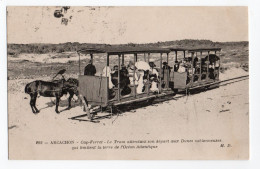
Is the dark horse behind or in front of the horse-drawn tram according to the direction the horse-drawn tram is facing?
in front

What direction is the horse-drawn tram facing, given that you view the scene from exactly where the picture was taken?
facing the viewer and to the left of the viewer

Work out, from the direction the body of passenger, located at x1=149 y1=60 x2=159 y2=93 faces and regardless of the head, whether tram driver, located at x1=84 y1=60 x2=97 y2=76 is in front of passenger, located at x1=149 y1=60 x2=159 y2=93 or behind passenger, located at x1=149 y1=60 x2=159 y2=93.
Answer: in front

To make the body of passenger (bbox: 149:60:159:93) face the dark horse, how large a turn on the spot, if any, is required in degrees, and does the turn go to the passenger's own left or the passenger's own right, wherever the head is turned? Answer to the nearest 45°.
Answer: approximately 45° to the passenger's own right

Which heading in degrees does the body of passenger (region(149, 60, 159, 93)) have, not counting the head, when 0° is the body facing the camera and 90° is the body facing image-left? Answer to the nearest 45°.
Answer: approximately 45°
